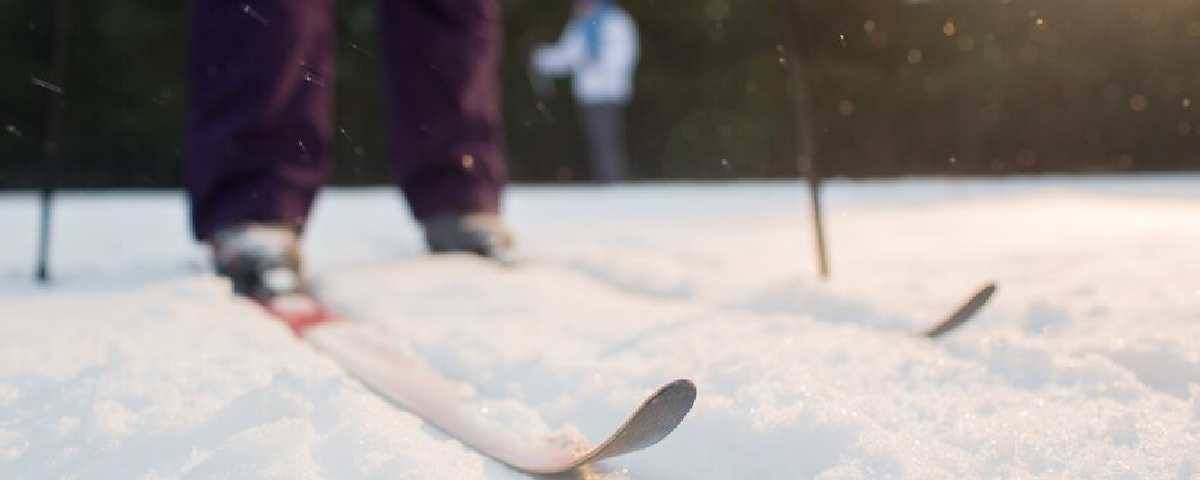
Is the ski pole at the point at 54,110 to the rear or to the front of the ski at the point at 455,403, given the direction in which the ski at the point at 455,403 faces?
to the rear

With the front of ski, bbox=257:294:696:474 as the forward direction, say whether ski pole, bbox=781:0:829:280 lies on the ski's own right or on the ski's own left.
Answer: on the ski's own left

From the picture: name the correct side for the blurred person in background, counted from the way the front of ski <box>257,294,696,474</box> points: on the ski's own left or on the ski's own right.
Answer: on the ski's own left

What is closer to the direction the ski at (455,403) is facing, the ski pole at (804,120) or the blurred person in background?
the ski pole

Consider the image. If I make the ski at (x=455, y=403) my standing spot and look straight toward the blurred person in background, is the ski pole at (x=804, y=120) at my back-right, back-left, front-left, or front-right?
front-right

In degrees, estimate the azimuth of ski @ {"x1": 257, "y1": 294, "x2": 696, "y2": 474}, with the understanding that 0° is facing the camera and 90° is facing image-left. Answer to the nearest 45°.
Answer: approximately 315°
